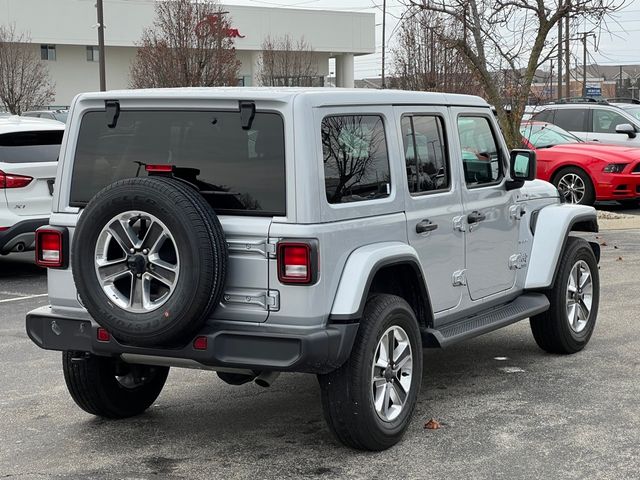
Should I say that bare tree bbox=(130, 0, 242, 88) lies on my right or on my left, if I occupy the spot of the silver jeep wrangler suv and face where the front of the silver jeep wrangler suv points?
on my left

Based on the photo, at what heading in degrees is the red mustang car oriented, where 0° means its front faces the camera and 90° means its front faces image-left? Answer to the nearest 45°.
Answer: approximately 315°

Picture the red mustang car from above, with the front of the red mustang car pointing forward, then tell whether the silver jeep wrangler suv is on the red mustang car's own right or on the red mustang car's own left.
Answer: on the red mustang car's own right

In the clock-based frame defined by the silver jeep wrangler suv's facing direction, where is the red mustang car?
The red mustang car is roughly at 11 o'clock from the silver jeep wrangler suv.

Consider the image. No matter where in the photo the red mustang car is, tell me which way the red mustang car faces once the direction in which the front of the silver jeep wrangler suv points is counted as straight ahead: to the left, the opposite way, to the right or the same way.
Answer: to the right

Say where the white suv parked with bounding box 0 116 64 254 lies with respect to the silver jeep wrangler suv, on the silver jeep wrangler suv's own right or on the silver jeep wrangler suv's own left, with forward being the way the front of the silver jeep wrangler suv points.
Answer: on the silver jeep wrangler suv's own left

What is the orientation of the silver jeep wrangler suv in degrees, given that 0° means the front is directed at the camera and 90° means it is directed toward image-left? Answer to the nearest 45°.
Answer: approximately 225°

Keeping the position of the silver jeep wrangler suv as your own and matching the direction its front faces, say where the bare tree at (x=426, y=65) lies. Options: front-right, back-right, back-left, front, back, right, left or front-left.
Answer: front-left

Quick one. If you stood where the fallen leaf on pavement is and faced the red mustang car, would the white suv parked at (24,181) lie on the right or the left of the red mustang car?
left

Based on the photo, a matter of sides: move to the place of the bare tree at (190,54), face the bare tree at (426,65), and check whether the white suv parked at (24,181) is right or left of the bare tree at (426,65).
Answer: right

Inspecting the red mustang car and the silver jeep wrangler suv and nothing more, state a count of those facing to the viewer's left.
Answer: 0

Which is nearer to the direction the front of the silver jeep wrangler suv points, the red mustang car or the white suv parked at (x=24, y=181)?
the red mustang car

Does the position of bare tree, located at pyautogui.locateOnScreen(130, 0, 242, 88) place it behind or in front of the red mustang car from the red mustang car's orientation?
behind
